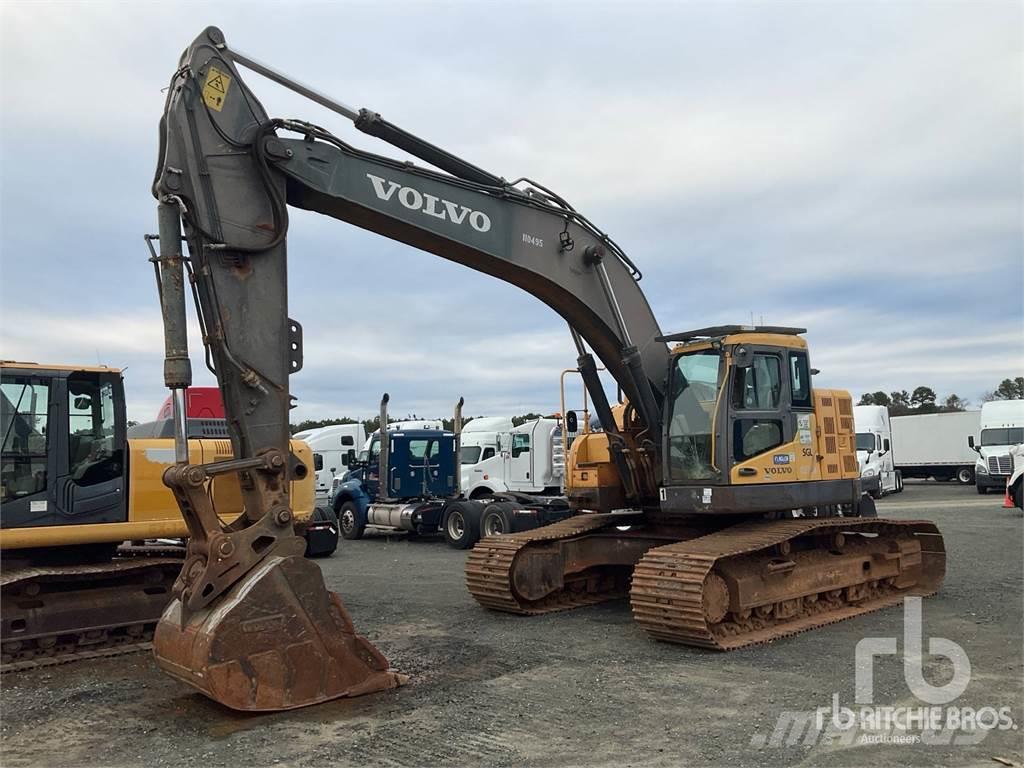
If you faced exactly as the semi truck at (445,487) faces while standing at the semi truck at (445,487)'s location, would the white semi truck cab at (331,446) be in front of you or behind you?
in front

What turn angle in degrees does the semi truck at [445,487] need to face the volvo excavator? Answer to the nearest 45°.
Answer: approximately 135° to its left

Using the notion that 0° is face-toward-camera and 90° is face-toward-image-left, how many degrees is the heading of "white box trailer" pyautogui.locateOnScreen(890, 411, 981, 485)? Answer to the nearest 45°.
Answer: approximately 90°

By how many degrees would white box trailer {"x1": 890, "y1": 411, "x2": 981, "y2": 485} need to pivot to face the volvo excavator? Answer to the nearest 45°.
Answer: approximately 90° to its left

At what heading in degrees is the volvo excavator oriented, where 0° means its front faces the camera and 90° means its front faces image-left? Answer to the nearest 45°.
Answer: approximately 45°

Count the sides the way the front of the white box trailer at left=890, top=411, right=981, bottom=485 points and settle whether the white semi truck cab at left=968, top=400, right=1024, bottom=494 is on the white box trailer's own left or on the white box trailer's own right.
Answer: on the white box trailer's own left
